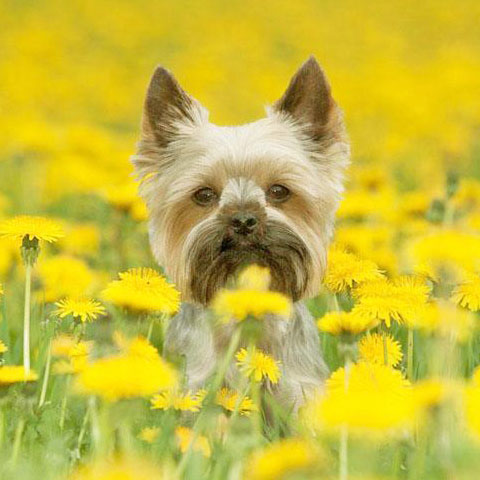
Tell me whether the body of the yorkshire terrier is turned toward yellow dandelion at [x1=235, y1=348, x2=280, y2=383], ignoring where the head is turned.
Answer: yes

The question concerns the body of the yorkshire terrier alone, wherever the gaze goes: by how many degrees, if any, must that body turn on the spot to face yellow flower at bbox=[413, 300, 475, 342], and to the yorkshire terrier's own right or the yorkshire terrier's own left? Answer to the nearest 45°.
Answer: approximately 45° to the yorkshire terrier's own left

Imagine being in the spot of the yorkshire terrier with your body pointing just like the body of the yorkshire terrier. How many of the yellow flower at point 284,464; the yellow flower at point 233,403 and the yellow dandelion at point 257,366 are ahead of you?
3

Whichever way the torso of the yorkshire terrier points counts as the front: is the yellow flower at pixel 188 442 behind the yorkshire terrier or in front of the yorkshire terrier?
in front

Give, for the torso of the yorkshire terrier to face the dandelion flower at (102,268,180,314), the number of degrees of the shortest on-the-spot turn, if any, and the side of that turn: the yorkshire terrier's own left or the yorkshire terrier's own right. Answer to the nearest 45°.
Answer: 0° — it already faces it

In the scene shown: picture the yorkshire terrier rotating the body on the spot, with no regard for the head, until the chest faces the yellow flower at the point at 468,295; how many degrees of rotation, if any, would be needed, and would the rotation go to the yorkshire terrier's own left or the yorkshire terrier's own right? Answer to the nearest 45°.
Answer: approximately 45° to the yorkshire terrier's own left

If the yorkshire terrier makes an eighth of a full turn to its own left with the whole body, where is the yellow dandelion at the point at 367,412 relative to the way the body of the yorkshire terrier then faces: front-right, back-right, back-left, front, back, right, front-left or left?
front-right

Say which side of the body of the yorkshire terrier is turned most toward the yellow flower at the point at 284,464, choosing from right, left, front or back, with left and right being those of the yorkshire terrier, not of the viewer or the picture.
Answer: front

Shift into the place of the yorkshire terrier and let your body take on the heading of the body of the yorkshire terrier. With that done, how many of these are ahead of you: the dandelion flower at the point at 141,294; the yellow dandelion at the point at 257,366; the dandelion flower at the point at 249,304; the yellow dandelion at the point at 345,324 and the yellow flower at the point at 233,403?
5

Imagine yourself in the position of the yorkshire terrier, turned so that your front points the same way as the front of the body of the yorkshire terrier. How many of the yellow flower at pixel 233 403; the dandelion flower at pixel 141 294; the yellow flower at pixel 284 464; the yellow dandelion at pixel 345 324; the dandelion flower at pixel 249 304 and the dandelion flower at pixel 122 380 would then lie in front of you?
6

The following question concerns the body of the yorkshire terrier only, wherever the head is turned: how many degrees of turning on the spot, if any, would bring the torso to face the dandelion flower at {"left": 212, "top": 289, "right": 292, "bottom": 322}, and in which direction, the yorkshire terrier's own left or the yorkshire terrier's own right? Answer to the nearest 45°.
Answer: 0° — it already faces it

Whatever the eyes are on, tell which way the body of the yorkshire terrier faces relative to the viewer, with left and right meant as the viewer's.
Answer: facing the viewer

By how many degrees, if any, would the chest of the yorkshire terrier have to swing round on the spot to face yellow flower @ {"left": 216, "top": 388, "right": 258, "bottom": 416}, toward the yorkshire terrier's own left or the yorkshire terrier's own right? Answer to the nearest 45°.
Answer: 0° — it already faces it

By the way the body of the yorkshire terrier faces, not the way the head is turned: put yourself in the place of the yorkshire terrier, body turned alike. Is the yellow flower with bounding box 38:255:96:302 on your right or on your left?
on your right

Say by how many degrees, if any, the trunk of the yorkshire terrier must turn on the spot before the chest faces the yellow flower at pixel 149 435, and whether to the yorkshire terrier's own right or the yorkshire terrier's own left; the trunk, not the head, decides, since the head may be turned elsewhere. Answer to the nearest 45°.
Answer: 0° — it already faces it

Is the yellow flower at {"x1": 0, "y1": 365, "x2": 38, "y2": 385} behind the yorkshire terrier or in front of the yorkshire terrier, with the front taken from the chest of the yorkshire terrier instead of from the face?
in front

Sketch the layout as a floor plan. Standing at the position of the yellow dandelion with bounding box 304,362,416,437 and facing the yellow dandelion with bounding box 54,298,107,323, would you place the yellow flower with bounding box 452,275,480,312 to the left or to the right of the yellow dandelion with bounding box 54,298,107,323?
right
